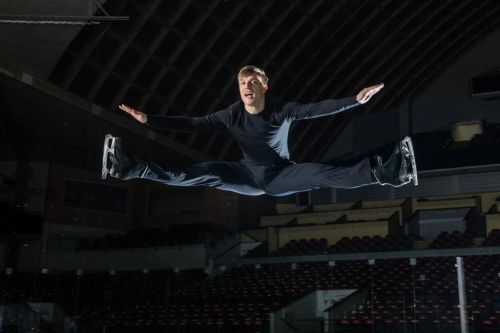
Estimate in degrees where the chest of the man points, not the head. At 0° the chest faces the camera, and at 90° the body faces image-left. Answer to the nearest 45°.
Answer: approximately 0°
